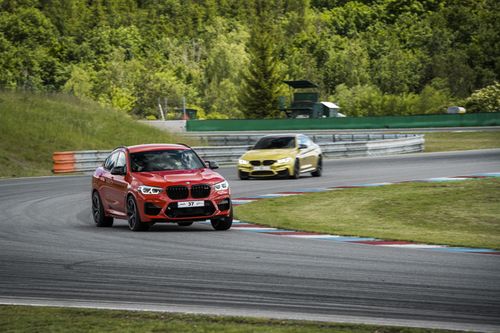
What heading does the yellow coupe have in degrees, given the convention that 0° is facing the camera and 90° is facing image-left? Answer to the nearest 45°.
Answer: approximately 45°

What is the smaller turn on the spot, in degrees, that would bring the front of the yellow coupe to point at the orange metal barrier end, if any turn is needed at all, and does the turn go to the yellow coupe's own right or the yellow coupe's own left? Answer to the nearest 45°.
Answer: approximately 90° to the yellow coupe's own right

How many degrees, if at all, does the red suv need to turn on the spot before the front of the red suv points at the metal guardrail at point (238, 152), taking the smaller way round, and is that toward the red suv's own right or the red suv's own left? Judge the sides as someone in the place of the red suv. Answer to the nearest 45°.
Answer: approximately 135° to the red suv's own left

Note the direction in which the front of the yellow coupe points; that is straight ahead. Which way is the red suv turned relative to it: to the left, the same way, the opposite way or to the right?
to the left

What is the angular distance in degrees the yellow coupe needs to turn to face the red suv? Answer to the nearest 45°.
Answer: approximately 45° to its left
